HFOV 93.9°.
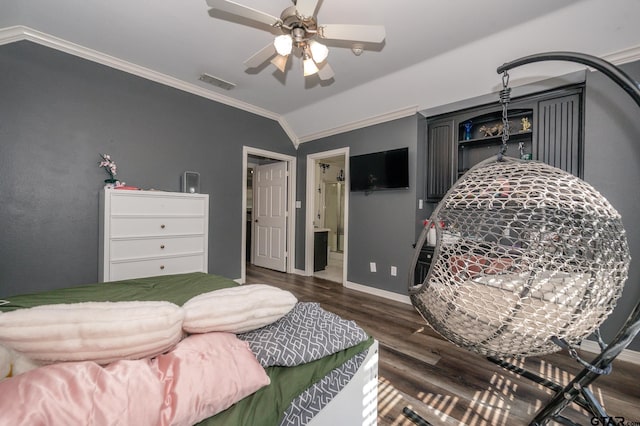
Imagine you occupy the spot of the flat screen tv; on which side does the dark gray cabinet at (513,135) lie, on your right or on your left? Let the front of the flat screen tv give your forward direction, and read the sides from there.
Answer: on your left

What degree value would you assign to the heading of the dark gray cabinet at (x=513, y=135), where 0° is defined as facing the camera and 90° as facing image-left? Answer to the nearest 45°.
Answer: approximately 45°

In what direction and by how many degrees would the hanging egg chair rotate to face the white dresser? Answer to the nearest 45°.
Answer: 0° — it already faces it

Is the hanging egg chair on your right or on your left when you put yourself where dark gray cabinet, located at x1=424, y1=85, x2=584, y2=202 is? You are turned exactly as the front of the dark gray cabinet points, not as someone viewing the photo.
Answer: on your left

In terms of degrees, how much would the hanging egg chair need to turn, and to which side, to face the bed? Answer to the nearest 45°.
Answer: approximately 45° to its left

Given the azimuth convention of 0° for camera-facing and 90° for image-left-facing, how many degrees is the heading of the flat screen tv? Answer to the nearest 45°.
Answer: approximately 45°

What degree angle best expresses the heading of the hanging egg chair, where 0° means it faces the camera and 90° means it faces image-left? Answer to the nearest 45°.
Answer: approximately 90°

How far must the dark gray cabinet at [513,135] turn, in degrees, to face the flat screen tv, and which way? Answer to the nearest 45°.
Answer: approximately 45° to its right
